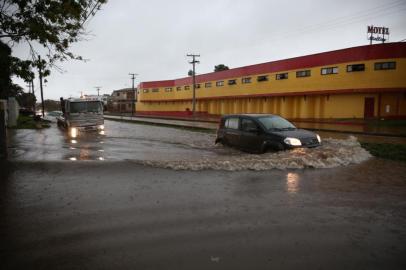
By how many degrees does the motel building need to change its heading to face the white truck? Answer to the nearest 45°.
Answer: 0° — it already faces it
